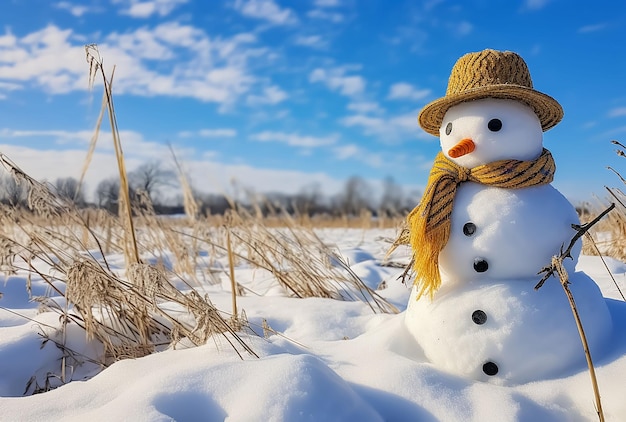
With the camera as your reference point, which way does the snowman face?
facing the viewer and to the left of the viewer
